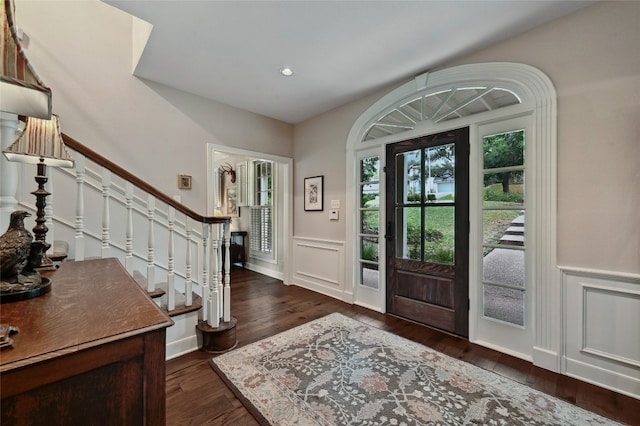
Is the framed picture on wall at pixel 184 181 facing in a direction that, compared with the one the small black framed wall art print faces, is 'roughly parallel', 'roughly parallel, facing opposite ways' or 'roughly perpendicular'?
roughly perpendicular

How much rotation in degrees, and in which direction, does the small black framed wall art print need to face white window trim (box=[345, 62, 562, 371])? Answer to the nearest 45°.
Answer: approximately 90° to its left

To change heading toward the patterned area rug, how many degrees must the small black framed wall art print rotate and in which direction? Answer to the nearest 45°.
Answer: approximately 45° to its left

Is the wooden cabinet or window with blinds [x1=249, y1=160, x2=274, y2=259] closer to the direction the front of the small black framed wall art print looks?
the wooden cabinet

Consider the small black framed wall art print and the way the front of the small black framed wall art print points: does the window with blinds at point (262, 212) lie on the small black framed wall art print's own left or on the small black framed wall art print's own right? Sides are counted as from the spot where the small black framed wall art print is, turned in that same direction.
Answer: on the small black framed wall art print's own right

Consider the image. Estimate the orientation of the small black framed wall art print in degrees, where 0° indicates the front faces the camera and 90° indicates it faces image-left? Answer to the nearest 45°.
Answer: approximately 45°

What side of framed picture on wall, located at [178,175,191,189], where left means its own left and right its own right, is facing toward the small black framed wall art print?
left

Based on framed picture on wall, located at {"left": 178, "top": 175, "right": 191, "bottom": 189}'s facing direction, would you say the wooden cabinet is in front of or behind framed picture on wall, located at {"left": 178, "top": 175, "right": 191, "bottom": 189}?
in front

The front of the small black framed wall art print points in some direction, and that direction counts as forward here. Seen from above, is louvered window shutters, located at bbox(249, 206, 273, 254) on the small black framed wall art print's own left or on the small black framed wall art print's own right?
on the small black framed wall art print's own right

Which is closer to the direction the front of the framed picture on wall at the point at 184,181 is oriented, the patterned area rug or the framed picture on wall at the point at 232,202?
the patterned area rug

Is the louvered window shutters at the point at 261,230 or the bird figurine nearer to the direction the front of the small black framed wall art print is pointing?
the bird figurine

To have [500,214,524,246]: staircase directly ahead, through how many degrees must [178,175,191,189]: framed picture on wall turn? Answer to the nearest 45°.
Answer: approximately 45° to its left

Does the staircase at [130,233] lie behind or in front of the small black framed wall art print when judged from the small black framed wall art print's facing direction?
in front

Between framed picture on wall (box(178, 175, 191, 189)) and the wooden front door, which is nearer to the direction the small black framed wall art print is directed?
the framed picture on wall

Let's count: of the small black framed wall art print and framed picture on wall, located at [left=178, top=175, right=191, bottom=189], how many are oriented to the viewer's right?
0
